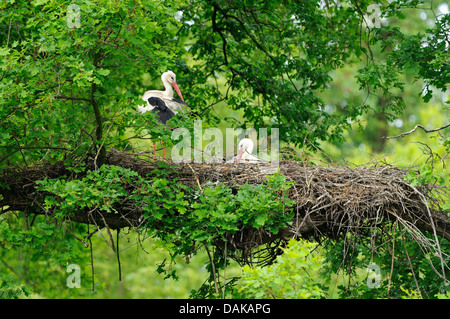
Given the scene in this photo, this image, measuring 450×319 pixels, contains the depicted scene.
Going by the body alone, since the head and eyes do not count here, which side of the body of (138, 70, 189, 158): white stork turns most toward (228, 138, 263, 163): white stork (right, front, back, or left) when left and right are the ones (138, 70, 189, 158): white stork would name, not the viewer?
front

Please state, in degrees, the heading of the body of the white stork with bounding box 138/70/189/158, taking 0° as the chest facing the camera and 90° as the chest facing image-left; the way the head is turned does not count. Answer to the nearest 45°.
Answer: approximately 270°
